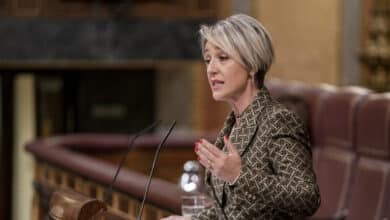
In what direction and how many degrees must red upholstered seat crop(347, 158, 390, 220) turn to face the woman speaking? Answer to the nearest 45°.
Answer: approximately 45° to its left

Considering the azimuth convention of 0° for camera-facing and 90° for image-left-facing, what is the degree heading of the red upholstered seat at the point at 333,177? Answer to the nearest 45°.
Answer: approximately 45°

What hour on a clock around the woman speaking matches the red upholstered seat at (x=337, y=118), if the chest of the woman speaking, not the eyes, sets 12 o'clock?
The red upholstered seat is roughly at 5 o'clock from the woman speaking.
